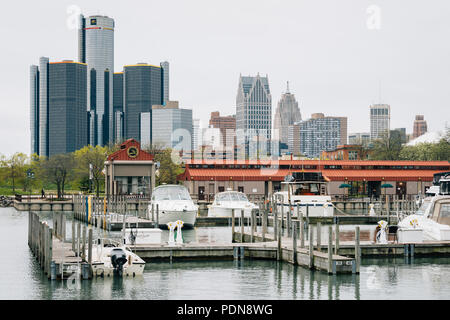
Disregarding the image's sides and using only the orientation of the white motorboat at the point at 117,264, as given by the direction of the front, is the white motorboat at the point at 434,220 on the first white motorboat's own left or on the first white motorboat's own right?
on the first white motorboat's own right

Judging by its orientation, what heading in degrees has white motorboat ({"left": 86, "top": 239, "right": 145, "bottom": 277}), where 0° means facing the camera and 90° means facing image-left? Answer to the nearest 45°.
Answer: approximately 180°
